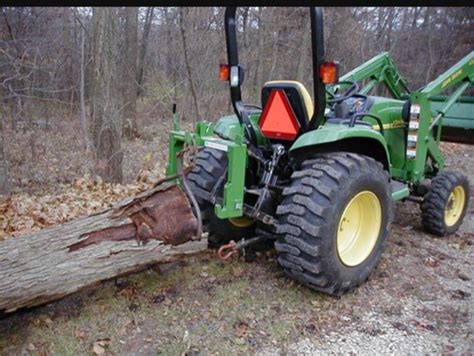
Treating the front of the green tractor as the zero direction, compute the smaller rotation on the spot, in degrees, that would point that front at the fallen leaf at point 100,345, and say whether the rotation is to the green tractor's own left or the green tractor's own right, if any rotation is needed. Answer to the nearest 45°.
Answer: approximately 180°

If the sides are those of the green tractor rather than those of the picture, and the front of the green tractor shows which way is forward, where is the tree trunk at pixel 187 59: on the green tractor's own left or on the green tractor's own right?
on the green tractor's own left

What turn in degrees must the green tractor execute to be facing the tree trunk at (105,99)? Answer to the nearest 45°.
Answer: approximately 90° to its left

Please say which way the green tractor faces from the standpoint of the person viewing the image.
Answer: facing away from the viewer and to the right of the viewer

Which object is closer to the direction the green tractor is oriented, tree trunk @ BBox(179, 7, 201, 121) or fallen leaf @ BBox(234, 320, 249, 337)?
the tree trunk

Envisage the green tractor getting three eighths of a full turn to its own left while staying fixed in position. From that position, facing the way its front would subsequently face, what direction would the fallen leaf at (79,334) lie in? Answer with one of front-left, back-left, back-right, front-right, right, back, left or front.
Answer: front-left

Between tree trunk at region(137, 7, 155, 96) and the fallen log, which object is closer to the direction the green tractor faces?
the tree trunk

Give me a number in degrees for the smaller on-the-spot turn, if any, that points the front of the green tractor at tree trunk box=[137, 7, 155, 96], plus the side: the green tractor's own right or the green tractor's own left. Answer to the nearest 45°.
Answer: approximately 90° to the green tractor's own left

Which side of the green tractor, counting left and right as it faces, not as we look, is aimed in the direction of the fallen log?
back

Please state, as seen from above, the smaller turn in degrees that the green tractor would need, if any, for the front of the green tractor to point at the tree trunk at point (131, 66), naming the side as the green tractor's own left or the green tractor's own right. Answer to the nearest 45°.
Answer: approximately 90° to the green tractor's own left
